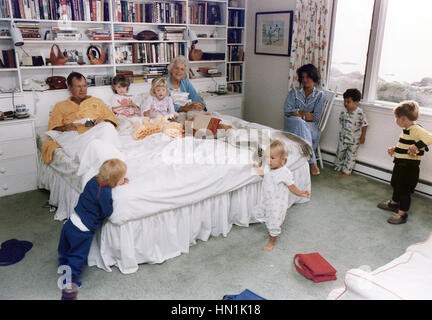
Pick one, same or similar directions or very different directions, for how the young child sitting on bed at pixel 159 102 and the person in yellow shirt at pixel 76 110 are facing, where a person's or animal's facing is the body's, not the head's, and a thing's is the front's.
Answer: same or similar directions

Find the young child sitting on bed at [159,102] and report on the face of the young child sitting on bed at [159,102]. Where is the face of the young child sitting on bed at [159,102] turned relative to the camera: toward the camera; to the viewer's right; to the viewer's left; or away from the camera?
toward the camera

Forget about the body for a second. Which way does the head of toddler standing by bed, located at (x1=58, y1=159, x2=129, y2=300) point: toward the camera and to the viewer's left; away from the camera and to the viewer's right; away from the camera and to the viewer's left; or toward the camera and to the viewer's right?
away from the camera and to the viewer's right

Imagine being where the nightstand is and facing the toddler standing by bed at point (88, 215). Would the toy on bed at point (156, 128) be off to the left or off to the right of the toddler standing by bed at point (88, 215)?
left

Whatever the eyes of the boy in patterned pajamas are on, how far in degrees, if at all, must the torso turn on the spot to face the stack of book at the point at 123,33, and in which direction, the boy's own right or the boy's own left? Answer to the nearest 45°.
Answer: approximately 45° to the boy's own right

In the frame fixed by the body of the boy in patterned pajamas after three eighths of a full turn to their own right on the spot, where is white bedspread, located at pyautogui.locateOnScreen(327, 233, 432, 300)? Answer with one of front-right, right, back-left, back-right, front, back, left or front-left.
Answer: back

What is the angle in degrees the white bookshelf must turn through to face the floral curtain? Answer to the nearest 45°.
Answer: approximately 45° to its left

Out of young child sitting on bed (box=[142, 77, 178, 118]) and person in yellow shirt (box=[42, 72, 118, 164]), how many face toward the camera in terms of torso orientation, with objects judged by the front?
2

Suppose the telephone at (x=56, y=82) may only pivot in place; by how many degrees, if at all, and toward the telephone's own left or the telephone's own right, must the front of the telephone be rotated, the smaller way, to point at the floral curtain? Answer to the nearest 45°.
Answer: approximately 45° to the telephone's own left

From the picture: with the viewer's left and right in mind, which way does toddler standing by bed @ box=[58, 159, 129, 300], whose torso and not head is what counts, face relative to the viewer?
facing away from the viewer and to the right of the viewer

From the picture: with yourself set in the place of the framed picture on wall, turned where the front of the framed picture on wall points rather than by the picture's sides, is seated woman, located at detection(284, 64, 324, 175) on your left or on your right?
on your left

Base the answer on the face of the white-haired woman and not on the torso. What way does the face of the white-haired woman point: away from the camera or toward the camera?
toward the camera

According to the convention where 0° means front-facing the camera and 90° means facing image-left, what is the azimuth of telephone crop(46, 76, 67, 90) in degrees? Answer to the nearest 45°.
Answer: approximately 315°

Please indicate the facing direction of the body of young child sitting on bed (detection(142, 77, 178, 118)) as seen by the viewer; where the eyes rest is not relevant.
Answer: toward the camera

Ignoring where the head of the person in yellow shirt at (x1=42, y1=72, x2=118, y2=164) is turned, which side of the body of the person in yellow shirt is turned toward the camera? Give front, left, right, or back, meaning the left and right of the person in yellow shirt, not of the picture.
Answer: front

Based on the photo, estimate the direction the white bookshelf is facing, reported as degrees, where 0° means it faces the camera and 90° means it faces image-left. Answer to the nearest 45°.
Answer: approximately 315°

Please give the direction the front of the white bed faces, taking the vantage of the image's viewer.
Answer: facing the viewer and to the right of the viewer
